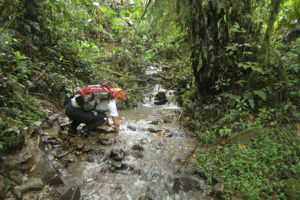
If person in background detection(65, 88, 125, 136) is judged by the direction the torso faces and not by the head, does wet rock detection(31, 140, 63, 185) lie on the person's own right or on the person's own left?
on the person's own right

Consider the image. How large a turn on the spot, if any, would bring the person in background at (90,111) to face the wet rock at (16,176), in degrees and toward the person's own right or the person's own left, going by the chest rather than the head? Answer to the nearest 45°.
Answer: approximately 135° to the person's own right

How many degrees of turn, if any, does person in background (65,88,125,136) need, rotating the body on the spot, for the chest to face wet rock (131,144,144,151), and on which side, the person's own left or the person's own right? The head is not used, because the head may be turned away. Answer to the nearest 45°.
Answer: approximately 45° to the person's own right

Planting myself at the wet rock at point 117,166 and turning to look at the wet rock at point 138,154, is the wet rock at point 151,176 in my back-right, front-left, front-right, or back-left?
front-right

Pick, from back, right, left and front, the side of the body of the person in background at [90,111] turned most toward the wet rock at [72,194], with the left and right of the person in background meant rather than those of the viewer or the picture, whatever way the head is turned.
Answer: right

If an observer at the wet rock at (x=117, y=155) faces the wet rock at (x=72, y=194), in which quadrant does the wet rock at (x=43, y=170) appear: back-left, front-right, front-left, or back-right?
front-right

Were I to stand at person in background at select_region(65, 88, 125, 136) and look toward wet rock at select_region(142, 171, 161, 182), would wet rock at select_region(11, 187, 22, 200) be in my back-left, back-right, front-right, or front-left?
front-right

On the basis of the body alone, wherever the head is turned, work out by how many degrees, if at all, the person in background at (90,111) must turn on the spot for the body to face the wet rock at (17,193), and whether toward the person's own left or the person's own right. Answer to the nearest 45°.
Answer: approximately 135° to the person's own right

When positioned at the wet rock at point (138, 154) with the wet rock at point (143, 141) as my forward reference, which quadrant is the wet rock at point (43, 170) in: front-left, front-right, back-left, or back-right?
back-left

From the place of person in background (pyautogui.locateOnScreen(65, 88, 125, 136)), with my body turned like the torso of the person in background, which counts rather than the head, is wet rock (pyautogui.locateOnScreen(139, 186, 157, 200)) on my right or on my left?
on my right

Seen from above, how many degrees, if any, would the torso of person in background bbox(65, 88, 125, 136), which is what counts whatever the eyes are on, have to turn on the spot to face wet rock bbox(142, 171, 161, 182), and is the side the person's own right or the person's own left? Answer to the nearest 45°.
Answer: approximately 45° to the person's own right

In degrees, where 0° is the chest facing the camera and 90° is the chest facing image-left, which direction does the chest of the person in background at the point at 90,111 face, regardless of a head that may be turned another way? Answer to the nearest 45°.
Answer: approximately 270°

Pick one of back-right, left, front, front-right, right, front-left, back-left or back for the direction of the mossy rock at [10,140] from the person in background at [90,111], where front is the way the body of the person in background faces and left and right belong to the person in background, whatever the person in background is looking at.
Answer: back-right
